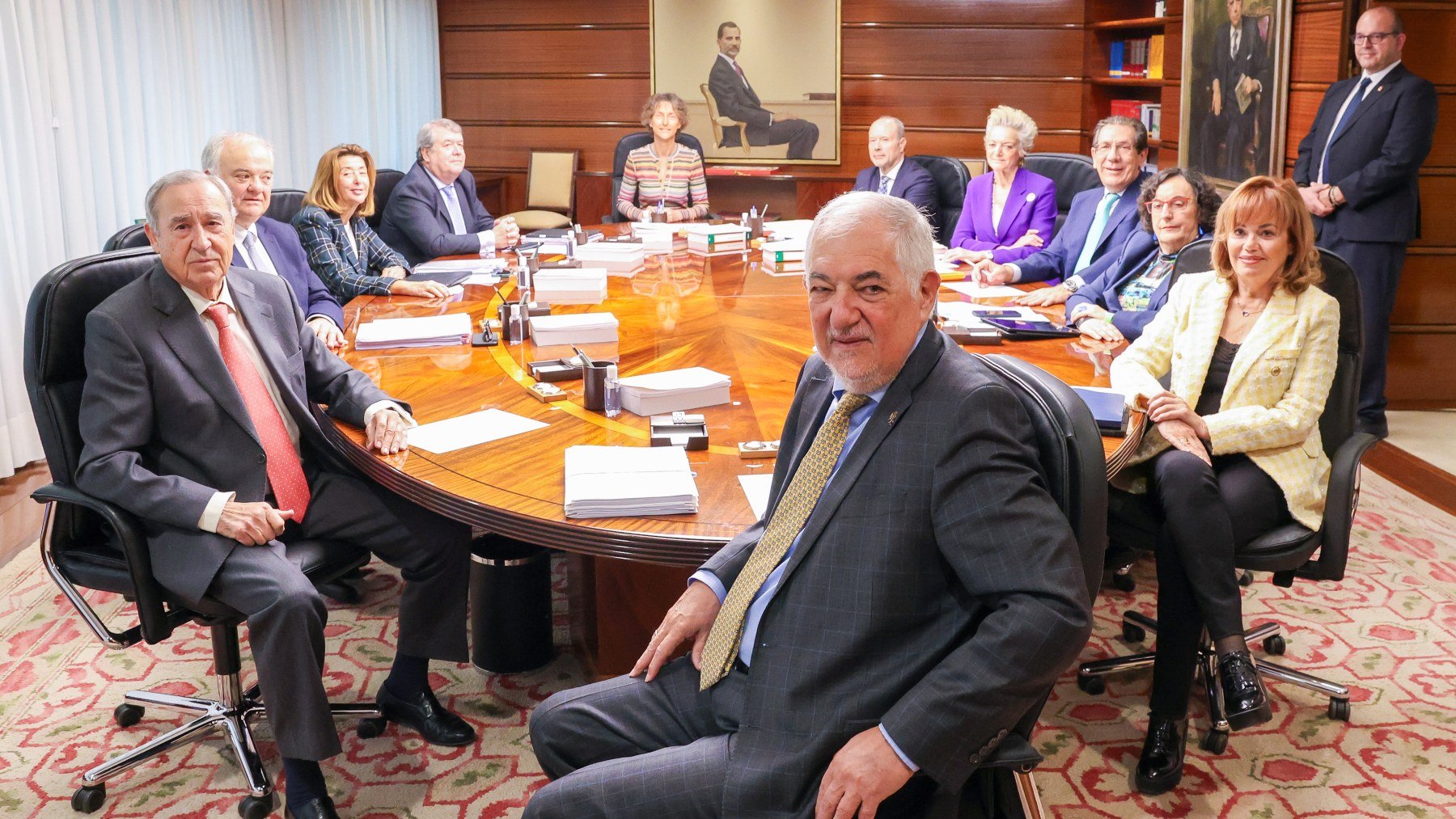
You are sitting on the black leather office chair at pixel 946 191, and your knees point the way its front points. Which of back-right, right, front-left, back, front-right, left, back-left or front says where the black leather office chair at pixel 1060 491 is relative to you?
front-left

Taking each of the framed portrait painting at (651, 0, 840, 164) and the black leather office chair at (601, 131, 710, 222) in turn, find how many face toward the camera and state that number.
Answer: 2

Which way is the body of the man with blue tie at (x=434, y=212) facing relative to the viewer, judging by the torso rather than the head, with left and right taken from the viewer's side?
facing the viewer and to the right of the viewer

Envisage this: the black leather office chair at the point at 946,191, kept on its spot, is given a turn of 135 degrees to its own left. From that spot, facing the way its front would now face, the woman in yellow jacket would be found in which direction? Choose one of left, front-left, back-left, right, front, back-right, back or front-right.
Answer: right

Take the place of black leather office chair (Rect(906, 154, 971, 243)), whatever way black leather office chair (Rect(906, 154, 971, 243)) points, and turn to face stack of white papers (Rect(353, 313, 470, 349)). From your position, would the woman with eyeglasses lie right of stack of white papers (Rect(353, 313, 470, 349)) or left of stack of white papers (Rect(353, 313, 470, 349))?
left

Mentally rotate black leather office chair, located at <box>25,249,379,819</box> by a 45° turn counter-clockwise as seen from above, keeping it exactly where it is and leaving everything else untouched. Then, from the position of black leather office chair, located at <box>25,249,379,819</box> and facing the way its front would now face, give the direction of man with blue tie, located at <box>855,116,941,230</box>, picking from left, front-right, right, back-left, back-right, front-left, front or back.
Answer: front-left

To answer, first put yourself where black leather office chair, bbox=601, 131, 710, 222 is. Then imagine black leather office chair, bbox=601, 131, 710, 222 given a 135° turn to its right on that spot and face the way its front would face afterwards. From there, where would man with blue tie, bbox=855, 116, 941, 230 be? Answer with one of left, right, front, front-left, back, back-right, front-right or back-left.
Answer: back

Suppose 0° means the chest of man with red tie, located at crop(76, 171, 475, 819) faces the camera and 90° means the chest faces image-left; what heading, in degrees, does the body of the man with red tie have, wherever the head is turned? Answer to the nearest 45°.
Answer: approximately 315°

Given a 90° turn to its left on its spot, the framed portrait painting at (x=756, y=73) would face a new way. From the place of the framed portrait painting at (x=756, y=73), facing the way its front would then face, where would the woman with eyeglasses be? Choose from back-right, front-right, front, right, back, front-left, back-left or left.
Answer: right

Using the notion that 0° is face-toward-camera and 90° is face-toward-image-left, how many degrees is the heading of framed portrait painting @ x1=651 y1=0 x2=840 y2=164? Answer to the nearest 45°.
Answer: approximately 0°

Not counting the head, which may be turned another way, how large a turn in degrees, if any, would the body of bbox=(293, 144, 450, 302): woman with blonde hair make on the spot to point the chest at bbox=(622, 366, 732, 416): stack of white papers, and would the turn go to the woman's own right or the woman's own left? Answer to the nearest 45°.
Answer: approximately 45° to the woman's own right

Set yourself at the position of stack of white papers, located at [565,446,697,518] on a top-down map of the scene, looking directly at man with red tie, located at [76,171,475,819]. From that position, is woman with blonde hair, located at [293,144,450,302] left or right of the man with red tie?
right

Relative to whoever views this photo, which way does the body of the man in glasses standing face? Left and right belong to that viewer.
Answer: facing the viewer and to the left of the viewer

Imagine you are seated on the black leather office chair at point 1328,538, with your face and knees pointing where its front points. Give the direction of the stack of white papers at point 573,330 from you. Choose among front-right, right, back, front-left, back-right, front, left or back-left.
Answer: front-right
